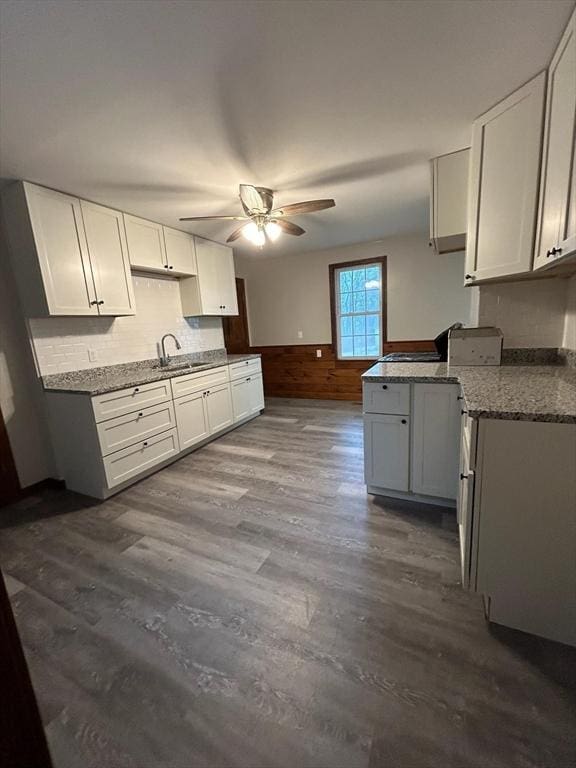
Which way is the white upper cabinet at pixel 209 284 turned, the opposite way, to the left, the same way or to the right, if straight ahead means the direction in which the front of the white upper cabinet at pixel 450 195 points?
the opposite way

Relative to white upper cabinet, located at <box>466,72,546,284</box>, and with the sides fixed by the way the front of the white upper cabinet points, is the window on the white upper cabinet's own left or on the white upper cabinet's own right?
on the white upper cabinet's own right

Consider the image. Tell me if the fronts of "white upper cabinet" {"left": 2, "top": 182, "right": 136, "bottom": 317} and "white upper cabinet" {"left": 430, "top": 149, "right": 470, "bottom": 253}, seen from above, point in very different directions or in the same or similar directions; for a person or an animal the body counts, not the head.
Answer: very different directions

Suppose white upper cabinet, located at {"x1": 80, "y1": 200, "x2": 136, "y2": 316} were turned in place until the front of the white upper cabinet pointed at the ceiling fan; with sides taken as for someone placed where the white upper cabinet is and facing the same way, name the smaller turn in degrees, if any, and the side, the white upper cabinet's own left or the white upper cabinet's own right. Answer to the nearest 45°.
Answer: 0° — it already faces it

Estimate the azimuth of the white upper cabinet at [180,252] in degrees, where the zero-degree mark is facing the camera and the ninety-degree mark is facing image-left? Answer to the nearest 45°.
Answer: approximately 315°
